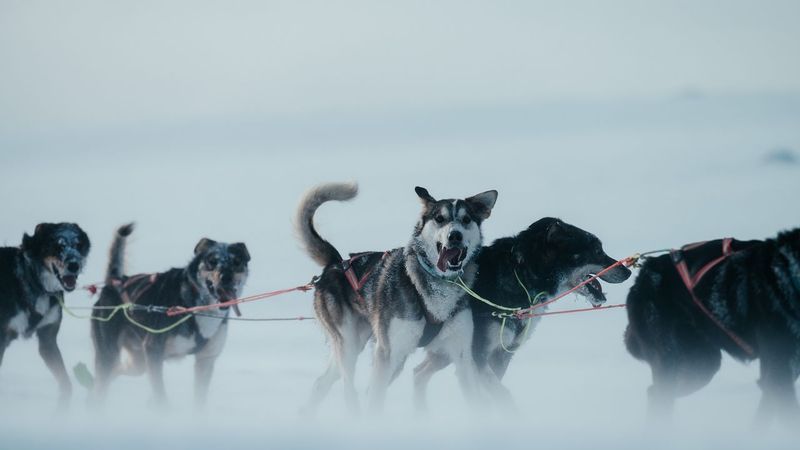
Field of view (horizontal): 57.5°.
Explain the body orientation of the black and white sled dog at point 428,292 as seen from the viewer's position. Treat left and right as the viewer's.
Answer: facing the viewer and to the right of the viewer

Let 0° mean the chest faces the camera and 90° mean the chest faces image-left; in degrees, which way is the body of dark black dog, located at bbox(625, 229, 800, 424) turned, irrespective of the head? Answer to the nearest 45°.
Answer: approximately 270°

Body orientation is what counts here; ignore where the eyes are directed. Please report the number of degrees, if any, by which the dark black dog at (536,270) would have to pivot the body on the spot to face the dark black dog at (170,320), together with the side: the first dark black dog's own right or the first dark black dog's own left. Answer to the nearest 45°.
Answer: approximately 180°

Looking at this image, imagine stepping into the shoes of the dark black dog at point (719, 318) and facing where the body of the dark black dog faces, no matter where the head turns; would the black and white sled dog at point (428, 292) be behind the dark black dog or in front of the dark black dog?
behind

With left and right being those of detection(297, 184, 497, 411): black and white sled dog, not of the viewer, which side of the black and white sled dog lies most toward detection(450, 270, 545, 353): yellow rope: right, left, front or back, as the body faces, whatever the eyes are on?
left

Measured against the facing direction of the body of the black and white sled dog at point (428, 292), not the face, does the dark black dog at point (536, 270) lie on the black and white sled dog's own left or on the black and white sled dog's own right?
on the black and white sled dog's own left

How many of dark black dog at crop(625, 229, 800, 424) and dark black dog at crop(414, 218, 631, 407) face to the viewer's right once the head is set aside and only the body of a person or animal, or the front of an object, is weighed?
2

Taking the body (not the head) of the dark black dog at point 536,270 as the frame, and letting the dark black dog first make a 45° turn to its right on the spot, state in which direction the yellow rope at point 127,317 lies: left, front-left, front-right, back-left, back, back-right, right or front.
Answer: back-right

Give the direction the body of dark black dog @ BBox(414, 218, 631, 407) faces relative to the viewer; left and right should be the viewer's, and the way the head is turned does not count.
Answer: facing to the right of the viewer

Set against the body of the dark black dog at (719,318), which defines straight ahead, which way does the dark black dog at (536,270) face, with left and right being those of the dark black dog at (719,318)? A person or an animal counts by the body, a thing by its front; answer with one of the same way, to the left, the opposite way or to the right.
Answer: the same way
